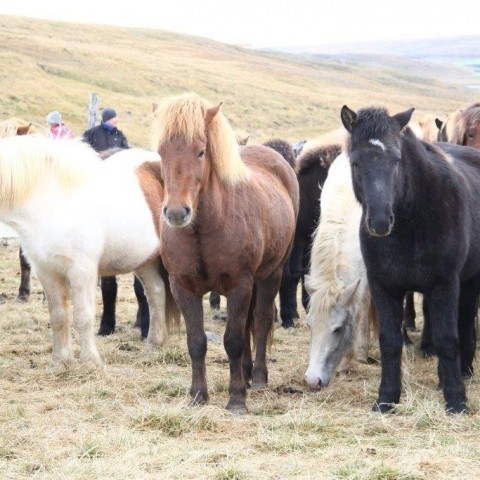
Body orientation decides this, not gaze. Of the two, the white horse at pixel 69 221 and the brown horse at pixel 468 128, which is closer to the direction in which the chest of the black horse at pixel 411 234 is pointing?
the white horse

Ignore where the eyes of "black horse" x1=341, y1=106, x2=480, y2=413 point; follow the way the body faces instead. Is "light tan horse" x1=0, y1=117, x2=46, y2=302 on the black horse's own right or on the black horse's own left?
on the black horse's own right

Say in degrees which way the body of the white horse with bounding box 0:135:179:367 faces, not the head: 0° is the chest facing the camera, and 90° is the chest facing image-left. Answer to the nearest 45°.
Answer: approximately 45°

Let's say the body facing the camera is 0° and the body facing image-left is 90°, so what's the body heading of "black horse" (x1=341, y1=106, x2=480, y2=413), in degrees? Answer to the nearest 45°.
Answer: approximately 45°

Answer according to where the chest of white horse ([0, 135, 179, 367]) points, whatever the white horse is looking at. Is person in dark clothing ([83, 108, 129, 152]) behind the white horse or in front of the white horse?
behind

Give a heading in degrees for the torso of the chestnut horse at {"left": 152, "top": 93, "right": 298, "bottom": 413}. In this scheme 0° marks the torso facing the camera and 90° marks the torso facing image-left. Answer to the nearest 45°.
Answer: approximately 45°

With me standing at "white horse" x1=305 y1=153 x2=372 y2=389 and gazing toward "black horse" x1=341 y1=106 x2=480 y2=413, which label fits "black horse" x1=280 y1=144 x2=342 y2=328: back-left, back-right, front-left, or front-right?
back-left

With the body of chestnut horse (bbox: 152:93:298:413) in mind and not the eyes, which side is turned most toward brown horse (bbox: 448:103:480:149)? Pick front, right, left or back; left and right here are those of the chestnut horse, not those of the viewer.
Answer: back
